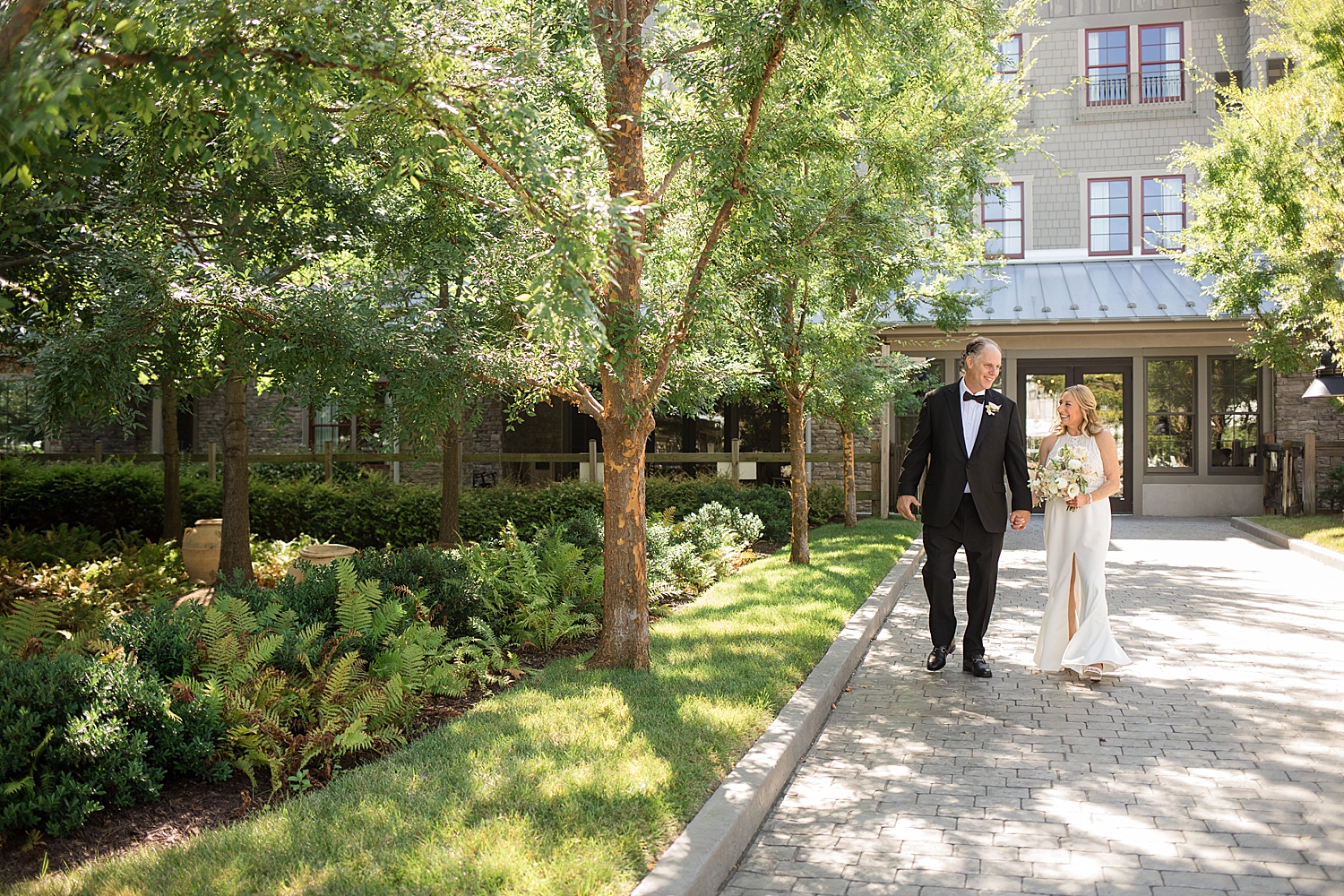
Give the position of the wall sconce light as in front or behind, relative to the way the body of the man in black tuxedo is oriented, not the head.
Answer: behind

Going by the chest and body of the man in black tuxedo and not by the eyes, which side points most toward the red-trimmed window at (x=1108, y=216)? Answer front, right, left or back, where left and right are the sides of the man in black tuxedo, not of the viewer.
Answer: back

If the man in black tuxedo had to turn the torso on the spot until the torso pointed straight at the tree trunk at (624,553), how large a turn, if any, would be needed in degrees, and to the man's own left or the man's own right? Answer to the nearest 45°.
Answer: approximately 45° to the man's own right

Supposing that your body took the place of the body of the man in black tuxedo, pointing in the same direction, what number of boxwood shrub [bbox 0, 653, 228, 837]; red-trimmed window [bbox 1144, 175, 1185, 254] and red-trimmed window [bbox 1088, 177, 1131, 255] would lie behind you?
2

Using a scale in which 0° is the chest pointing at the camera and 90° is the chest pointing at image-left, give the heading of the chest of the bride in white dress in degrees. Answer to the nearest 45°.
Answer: approximately 0°

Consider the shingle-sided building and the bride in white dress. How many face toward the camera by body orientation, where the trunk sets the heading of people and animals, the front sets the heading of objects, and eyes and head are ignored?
2

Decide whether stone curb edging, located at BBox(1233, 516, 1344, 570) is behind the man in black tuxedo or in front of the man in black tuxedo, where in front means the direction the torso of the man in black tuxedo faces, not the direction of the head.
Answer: behind

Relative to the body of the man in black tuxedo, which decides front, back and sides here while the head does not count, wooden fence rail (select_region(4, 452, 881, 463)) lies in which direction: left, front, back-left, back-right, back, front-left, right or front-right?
back-right

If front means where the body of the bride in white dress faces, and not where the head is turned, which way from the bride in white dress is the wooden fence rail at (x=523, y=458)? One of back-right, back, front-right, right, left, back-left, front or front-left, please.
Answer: back-right
